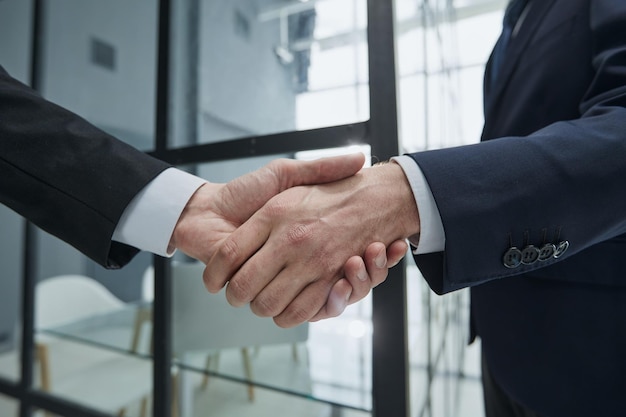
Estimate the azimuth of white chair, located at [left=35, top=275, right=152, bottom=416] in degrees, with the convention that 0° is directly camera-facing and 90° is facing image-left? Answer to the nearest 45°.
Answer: approximately 315°

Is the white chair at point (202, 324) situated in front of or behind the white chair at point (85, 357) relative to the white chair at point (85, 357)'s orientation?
in front
